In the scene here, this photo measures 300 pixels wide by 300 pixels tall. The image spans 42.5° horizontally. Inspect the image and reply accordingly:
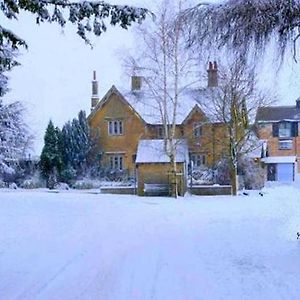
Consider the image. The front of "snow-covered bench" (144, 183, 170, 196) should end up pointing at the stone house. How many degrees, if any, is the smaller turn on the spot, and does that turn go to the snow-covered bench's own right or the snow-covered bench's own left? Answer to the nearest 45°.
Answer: approximately 180°

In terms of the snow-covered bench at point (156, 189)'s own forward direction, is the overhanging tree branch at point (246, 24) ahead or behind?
ahead

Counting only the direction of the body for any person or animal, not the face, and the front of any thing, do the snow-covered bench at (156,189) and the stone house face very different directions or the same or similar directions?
same or similar directions

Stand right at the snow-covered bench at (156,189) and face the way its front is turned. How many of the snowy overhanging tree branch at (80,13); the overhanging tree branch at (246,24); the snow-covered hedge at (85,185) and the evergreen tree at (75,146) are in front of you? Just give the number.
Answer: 2

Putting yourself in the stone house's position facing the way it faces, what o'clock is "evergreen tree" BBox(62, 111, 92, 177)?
The evergreen tree is roughly at 2 o'clock from the stone house.

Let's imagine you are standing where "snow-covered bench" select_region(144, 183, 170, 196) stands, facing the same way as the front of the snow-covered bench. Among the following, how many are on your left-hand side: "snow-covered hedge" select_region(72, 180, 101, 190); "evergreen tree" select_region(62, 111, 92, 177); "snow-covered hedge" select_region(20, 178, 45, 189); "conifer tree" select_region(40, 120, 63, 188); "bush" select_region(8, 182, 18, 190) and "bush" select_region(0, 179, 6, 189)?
0

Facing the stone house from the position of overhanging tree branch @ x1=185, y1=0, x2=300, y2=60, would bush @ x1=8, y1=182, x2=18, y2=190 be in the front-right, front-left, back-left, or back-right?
front-left

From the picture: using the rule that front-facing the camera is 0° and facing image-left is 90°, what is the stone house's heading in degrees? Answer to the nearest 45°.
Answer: approximately 0°

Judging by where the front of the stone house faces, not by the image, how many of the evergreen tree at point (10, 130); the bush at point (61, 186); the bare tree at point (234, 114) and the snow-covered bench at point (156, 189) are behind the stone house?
0

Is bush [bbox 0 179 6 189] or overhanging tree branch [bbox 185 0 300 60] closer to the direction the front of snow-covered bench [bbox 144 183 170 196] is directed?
the overhanging tree branch

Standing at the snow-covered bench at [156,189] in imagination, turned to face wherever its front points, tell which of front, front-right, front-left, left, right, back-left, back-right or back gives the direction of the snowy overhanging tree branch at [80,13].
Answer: front

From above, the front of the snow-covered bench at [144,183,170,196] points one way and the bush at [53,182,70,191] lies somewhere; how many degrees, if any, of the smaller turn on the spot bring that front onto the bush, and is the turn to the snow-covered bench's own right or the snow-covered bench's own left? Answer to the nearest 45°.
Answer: approximately 135° to the snow-covered bench's own right

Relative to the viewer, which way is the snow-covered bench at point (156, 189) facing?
toward the camera

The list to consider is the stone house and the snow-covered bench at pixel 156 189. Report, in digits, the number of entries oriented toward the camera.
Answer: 2

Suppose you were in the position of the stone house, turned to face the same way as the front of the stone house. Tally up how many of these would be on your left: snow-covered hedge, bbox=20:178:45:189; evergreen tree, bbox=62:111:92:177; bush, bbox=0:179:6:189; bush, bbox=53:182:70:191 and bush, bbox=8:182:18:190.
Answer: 0

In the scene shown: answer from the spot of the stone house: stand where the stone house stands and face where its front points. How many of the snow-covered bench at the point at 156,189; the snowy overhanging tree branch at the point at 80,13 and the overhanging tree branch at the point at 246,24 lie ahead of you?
3
